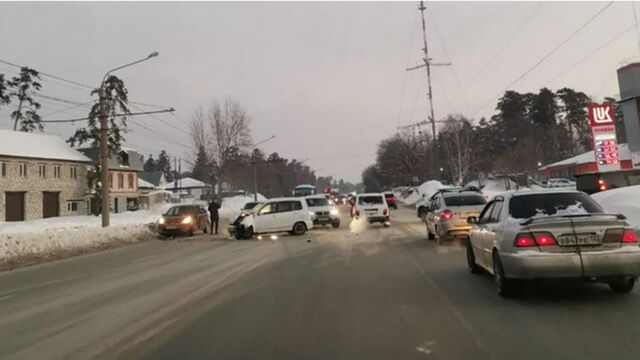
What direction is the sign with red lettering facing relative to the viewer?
toward the camera

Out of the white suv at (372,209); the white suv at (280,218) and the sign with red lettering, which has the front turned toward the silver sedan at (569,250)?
the sign with red lettering

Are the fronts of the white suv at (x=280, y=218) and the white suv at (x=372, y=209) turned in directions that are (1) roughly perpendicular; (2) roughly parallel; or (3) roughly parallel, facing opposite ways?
roughly perpendicular

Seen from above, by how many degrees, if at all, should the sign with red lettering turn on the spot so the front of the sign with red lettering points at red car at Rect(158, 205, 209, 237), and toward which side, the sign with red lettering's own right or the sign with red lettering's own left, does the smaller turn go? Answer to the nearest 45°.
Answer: approximately 45° to the sign with red lettering's own right

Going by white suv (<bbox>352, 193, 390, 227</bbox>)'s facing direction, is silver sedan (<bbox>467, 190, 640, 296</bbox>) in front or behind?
behind

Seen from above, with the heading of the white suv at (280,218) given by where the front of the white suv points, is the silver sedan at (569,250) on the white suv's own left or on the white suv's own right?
on the white suv's own left

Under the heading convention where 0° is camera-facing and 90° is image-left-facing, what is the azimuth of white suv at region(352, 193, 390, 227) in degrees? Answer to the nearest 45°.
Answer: approximately 180°

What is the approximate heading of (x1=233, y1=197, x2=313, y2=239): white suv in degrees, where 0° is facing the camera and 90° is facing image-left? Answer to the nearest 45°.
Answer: approximately 90°

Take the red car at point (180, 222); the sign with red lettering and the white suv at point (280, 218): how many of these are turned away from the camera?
0

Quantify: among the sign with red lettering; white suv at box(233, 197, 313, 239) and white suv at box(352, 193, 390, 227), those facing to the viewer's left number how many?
1

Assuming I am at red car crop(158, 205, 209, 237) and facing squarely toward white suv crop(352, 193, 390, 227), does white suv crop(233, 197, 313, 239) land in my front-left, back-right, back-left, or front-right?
front-right

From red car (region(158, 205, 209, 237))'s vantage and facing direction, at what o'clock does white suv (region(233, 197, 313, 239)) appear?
The white suv is roughly at 9 o'clock from the red car.

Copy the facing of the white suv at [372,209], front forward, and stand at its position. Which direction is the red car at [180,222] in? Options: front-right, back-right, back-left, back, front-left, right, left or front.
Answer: left

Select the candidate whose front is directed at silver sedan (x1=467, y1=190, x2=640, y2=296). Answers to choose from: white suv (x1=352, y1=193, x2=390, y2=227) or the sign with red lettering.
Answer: the sign with red lettering
